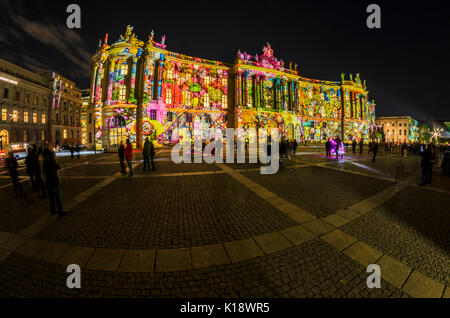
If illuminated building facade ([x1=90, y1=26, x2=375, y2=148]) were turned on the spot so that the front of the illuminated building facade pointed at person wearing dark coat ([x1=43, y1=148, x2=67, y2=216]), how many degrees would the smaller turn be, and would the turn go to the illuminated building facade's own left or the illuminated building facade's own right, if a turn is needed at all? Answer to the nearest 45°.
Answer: approximately 45° to the illuminated building facade's own right

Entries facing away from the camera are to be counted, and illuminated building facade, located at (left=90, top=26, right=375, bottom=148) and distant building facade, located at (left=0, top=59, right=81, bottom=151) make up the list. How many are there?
0

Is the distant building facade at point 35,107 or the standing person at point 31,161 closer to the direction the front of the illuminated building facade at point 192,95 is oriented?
the standing person

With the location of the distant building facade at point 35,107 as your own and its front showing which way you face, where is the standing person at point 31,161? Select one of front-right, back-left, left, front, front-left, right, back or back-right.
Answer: front-right

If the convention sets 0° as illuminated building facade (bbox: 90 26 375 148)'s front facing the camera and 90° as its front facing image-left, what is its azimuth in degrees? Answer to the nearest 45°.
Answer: approximately 315°

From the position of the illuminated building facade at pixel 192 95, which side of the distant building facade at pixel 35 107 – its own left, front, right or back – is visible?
front

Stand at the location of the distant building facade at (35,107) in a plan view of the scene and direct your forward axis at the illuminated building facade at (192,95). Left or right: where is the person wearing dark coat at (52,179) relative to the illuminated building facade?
right

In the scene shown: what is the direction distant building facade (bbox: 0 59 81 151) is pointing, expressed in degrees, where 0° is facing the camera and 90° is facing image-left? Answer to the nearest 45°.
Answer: approximately 315°

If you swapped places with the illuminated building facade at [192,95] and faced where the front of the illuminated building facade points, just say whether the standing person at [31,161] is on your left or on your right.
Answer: on your right
